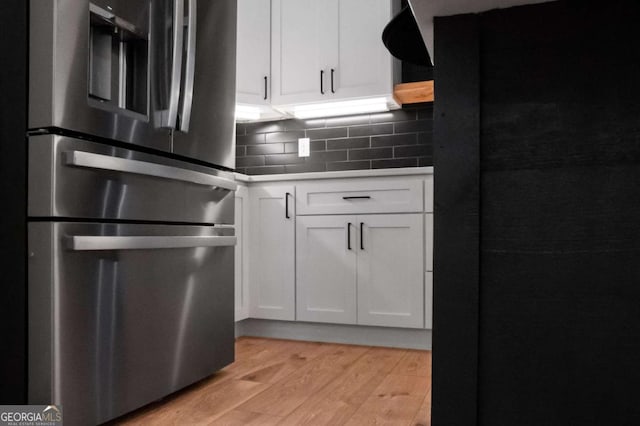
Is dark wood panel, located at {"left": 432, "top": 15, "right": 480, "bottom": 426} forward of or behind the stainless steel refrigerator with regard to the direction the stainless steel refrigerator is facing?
forward

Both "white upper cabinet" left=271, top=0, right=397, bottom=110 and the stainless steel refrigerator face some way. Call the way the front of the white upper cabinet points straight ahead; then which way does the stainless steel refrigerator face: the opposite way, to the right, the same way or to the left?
to the left

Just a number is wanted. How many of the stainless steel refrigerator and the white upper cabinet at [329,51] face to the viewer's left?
0

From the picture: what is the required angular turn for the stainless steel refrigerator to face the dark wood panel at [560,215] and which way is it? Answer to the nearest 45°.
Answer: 0° — it already faces it

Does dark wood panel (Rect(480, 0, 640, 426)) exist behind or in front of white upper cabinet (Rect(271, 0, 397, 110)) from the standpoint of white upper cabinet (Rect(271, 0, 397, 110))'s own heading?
in front

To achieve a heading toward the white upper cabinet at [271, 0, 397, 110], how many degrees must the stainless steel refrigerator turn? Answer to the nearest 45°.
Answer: approximately 90° to its left

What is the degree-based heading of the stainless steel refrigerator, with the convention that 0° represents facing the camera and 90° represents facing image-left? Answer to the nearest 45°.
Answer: approximately 315°
